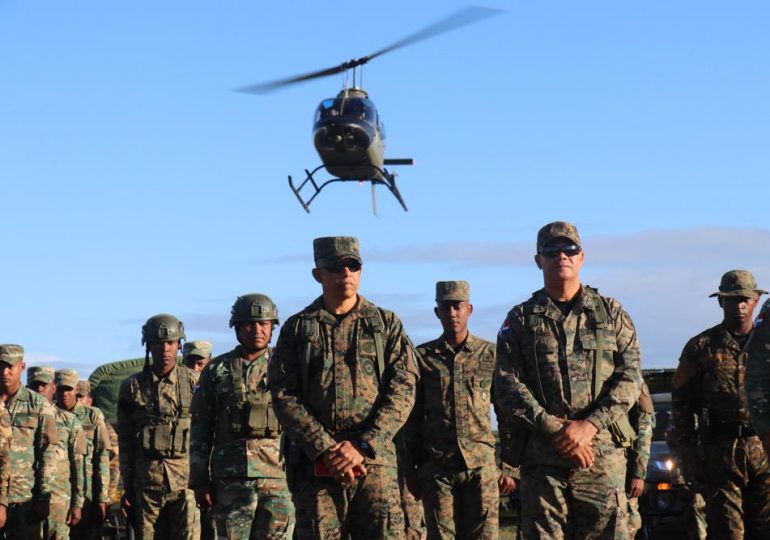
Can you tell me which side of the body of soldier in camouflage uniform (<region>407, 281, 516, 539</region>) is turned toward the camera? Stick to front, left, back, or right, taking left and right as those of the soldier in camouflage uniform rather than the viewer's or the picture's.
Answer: front

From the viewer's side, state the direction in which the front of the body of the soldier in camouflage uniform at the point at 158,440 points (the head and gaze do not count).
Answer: toward the camera

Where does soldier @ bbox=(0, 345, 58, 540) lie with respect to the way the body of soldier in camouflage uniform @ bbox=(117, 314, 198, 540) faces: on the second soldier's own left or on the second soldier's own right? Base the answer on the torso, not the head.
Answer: on the second soldier's own right

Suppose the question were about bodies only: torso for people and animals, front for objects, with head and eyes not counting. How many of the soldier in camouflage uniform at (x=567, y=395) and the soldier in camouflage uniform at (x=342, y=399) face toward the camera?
2

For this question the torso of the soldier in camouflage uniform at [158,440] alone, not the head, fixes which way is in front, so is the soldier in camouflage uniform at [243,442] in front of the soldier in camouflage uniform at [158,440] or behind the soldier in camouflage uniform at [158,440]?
in front

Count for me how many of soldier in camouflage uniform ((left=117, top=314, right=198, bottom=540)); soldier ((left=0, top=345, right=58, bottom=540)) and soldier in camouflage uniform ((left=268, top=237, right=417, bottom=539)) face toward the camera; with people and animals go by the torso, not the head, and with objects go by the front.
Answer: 3

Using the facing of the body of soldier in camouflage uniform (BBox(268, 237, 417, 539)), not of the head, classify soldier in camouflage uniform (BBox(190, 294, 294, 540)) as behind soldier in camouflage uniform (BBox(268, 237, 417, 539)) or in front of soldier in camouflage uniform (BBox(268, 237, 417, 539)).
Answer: behind

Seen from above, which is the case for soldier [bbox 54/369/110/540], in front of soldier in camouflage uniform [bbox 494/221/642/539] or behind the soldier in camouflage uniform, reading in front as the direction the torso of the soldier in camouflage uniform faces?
behind

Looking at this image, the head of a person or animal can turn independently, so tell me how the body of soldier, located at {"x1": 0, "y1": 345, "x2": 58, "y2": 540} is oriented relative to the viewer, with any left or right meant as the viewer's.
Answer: facing the viewer

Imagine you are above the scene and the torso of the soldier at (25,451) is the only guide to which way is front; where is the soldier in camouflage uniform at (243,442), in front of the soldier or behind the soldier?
in front

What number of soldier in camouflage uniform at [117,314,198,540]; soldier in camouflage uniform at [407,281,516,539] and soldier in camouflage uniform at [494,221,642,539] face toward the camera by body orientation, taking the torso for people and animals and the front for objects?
3
